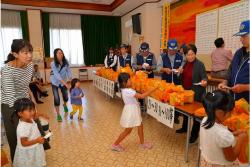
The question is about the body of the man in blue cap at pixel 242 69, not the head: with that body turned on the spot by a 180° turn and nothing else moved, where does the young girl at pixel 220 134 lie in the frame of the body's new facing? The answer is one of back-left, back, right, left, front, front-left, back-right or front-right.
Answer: back-right

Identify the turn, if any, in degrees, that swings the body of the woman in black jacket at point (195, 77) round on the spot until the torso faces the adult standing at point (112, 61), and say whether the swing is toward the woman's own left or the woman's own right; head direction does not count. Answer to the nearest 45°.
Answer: approximately 90° to the woman's own right

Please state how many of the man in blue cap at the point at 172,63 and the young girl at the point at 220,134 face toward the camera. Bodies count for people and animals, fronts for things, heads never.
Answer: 1

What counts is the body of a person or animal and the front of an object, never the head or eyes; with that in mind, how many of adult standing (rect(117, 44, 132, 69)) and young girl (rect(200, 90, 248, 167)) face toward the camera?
1

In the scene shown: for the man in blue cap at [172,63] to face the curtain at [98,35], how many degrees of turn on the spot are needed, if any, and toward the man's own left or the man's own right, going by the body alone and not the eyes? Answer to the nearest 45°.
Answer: approximately 135° to the man's own right

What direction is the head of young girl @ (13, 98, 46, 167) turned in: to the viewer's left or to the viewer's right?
to the viewer's right

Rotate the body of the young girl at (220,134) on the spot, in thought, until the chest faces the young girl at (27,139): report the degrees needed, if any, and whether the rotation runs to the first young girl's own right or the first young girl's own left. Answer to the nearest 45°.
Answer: approximately 135° to the first young girl's own left

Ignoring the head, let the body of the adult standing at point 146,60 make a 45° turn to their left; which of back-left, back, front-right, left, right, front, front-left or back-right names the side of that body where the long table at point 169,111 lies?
front-right

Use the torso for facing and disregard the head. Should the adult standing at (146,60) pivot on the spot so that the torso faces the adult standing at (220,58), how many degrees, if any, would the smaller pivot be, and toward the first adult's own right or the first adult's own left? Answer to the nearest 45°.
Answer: approximately 90° to the first adult's own left

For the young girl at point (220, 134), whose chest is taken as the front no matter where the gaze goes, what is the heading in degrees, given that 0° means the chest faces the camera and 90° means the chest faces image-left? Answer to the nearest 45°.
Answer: approximately 225°
